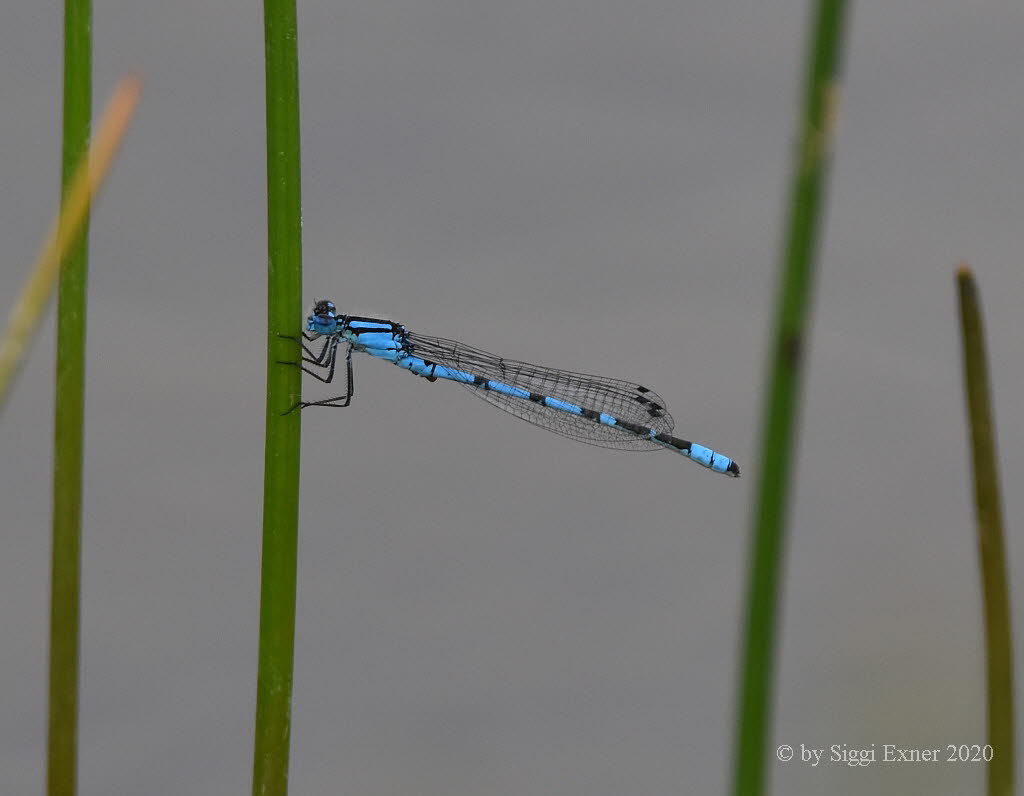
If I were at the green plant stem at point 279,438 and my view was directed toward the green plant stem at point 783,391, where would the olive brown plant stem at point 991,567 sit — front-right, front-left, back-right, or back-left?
front-left

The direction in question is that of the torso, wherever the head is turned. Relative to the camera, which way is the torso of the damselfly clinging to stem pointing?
to the viewer's left

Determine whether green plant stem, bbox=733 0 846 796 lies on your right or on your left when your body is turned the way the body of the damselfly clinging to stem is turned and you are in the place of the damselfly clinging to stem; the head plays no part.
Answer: on your left
